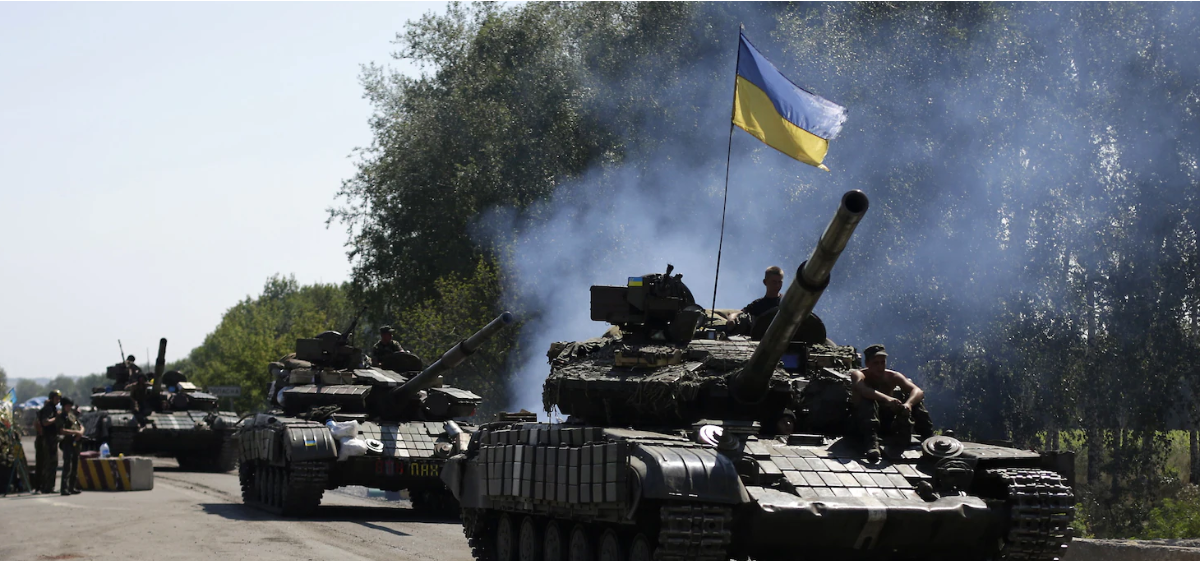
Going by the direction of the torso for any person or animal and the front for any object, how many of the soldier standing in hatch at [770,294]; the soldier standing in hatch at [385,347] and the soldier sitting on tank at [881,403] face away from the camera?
0

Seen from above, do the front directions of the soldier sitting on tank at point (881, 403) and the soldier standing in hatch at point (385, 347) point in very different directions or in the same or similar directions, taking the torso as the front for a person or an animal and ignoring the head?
same or similar directions

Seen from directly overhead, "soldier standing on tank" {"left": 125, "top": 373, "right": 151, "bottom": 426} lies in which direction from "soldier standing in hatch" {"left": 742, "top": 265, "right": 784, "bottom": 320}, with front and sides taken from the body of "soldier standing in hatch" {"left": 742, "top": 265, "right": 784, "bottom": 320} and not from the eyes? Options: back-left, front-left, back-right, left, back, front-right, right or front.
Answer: back

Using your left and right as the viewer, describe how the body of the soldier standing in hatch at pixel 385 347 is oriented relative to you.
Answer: facing the viewer and to the right of the viewer

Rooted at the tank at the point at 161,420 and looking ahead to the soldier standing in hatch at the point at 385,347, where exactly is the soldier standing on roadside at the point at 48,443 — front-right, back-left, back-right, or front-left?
front-right

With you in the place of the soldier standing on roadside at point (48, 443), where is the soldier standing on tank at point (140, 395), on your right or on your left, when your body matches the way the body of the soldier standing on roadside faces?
on your left

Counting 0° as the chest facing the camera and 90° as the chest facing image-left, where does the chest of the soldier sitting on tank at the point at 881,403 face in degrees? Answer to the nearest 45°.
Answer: approximately 315°

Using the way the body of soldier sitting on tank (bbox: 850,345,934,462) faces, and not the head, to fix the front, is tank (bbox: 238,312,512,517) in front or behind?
behind
